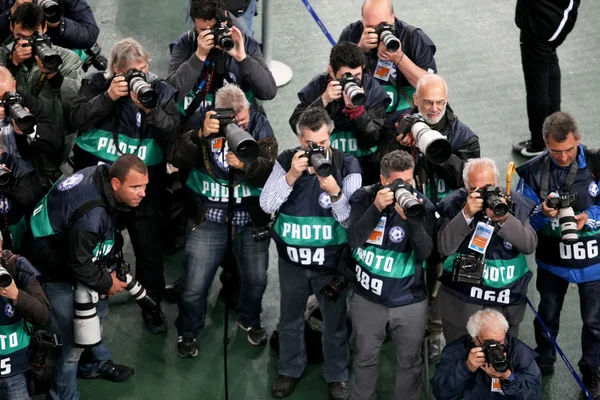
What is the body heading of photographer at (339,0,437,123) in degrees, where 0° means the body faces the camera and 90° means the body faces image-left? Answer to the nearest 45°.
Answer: approximately 0°

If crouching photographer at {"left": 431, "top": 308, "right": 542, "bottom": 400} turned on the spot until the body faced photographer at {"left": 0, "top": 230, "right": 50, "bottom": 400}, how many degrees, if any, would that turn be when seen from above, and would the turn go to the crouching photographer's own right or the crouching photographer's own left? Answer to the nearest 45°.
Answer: approximately 90° to the crouching photographer's own right

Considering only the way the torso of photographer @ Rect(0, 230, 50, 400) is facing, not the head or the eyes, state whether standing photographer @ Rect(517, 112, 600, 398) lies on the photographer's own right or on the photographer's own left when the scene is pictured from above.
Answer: on the photographer's own left

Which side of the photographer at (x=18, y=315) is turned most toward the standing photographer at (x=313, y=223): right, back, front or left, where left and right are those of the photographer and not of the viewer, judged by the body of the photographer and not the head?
left
